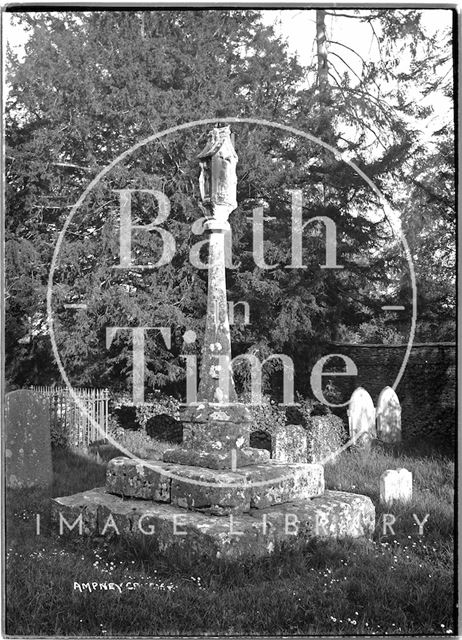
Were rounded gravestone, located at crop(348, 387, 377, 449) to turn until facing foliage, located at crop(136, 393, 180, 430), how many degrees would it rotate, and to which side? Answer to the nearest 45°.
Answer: approximately 90° to its right

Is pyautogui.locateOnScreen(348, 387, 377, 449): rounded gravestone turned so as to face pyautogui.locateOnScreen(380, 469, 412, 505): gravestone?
yes

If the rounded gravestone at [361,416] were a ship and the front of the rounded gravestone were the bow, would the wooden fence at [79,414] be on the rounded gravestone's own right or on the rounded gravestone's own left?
on the rounded gravestone's own right

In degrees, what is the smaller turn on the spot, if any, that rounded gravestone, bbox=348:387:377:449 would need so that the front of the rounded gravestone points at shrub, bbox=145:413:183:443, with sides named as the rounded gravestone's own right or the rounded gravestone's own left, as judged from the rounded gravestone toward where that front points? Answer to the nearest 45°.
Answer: approximately 90° to the rounded gravestone's own right

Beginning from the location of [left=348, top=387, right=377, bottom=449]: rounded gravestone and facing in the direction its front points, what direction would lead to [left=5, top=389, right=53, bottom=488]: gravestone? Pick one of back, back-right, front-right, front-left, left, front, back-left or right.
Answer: front-right

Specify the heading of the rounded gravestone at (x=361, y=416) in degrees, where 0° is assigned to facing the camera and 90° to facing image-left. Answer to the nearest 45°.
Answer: approximately 0°

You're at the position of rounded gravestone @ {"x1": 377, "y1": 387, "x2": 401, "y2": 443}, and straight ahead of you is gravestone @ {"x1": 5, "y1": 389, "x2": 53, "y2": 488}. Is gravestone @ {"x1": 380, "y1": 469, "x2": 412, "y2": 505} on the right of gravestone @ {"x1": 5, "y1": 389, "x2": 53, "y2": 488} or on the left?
left

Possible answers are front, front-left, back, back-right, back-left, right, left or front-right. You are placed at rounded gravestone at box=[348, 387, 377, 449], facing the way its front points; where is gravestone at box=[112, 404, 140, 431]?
right
